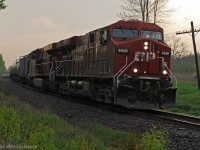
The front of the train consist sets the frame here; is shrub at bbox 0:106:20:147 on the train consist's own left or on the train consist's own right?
on the train consist's own right

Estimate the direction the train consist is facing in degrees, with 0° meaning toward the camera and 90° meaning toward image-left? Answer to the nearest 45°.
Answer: approximately 315°
